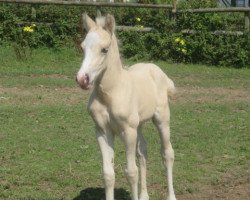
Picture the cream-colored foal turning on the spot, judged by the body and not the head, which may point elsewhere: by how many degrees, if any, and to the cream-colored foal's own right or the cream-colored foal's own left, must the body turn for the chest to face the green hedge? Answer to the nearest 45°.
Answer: approximately 135° to the cream-colored foal's own right

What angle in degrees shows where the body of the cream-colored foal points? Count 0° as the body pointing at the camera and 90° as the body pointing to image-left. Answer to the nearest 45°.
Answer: approximately 45°
